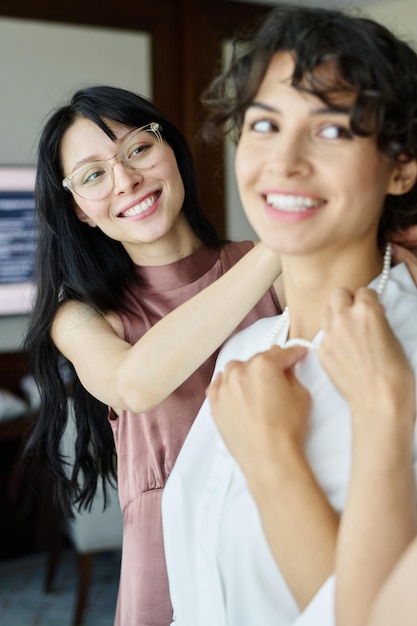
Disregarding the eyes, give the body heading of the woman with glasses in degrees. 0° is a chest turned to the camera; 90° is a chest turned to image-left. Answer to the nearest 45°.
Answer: approximately 315°

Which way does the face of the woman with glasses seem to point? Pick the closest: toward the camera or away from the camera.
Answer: toward the camera
